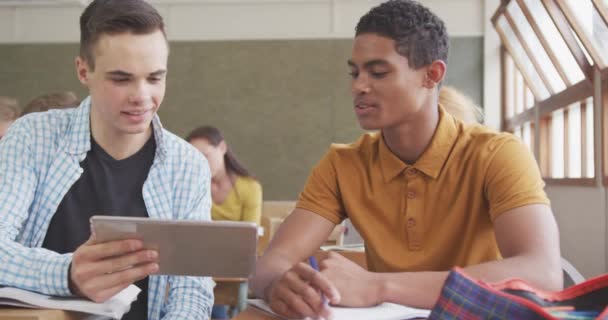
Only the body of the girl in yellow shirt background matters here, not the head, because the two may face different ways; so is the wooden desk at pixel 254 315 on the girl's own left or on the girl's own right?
on the girl's own left

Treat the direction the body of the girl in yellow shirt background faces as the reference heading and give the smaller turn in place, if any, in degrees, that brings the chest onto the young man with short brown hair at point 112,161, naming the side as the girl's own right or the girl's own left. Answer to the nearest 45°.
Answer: approximately 45° to the girl's own left

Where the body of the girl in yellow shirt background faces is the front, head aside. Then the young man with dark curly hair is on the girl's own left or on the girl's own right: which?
on the girl's own left

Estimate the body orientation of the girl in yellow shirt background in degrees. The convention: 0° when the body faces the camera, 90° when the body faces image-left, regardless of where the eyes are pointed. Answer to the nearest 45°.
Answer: approximately 45°

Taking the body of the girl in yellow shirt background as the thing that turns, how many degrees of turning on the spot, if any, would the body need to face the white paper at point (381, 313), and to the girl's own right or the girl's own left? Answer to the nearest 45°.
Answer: approximately 45° to the girl's own left

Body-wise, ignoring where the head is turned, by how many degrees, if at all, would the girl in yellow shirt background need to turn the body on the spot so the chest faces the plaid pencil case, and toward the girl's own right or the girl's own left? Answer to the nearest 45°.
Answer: approximately 45° to the girl's own left

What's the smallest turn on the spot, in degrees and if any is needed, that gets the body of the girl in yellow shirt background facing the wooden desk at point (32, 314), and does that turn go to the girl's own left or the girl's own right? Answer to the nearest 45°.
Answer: approximately 45° to the girl's own left

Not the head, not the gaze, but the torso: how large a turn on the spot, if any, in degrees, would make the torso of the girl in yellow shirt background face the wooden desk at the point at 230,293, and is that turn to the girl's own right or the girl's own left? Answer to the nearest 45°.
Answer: approximately 45° to the girl's own left
